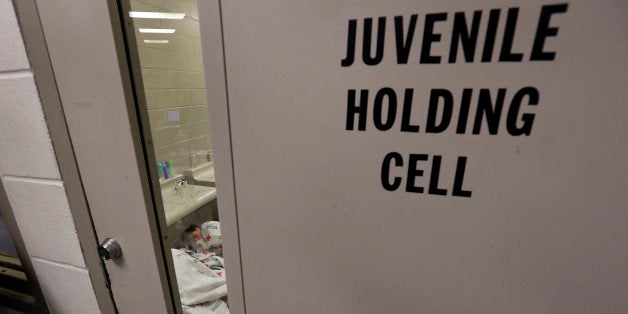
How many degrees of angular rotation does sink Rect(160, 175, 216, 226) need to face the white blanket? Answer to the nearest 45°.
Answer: approximately 45° to its right

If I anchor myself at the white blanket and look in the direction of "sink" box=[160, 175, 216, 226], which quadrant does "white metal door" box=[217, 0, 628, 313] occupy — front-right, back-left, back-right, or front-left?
back-right

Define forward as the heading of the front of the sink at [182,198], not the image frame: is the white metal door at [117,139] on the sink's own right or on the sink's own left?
on the sink's own right

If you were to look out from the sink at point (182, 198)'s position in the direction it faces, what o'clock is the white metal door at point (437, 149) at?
The white metal door is roughly at 1 o'clock from the sink.

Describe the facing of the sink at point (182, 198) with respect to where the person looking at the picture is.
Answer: facing the viewer and to the right of the viewer
